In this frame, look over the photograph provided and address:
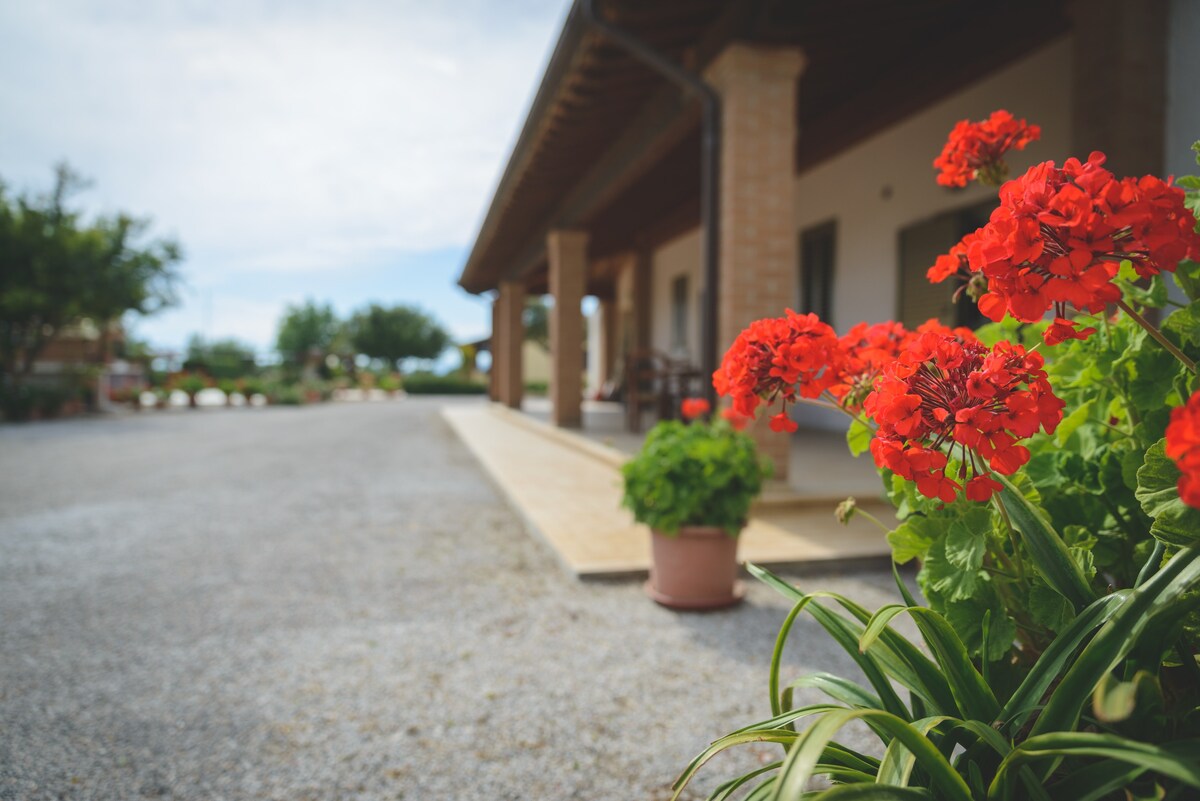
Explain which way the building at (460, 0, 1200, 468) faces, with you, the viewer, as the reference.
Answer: facing the viewer and to the left of the viewer

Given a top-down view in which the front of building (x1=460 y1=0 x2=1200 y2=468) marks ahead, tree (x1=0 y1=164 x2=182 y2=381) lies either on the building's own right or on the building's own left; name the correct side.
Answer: on the building's own right

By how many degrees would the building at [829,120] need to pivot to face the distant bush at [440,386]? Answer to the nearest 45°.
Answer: approximately 90° to its right

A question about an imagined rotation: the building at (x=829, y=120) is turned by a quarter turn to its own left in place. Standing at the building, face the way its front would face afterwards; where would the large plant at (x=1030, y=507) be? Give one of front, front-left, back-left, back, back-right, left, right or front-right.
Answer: front-right

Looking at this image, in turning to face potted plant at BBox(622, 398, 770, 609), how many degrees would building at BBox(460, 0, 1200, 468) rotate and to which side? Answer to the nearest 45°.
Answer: approximately 45° to its left
